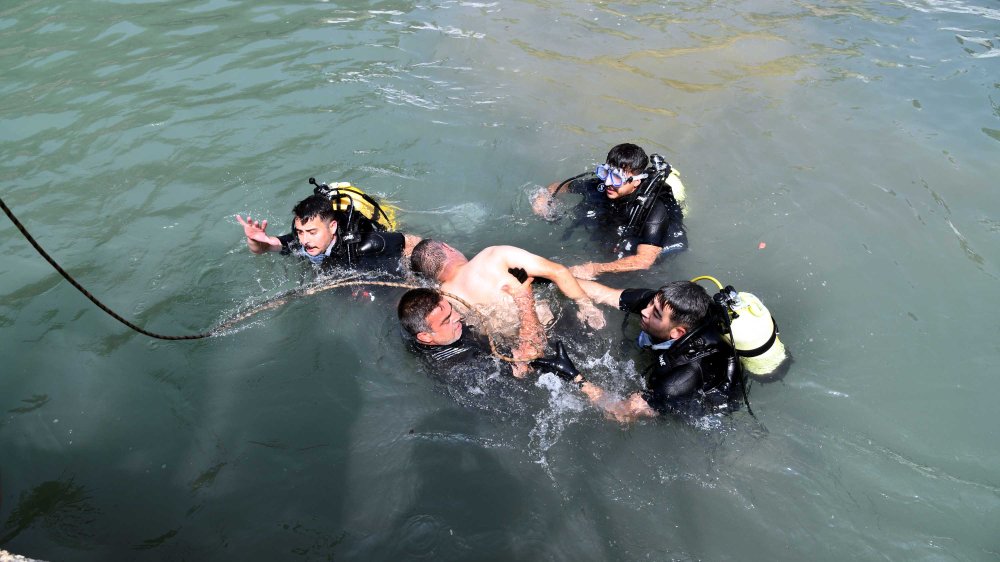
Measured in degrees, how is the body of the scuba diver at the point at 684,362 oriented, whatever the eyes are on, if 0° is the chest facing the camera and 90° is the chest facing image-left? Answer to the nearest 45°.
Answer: approximately 90°

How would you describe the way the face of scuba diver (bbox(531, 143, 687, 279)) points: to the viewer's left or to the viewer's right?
to the viewer's left

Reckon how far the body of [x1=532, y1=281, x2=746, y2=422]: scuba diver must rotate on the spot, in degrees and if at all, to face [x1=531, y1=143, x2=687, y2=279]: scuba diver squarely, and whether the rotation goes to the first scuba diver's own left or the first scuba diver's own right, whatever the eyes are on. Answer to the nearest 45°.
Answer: approximately 90° to the first scuba diver's own right

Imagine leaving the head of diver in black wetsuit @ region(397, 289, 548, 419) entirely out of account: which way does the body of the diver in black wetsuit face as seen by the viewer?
to the viewer's right

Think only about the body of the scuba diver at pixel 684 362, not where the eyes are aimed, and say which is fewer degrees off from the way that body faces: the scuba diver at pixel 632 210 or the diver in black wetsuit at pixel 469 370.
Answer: the diver in black wetsuit

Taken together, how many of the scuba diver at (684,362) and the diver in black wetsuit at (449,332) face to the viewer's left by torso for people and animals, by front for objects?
1

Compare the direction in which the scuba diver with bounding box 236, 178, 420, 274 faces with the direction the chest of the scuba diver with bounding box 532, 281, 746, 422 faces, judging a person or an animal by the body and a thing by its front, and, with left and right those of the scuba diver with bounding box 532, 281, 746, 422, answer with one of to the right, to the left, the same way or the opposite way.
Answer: to the left

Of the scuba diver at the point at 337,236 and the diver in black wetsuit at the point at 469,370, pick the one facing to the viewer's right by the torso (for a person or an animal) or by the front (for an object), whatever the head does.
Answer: the diver in black wetsuit
